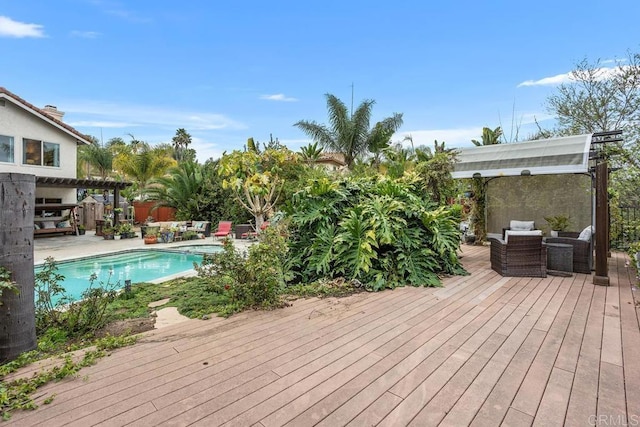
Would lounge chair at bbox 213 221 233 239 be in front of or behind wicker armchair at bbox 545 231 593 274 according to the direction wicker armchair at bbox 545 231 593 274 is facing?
in front

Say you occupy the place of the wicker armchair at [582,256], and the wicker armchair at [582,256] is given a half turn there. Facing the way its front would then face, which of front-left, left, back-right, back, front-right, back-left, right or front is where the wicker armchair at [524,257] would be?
back-right

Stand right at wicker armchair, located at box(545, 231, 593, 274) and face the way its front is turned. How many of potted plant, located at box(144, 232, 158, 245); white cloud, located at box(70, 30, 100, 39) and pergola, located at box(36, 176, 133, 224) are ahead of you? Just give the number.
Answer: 3

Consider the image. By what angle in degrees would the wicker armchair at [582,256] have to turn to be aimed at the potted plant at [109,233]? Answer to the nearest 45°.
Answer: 0° — it already faces it

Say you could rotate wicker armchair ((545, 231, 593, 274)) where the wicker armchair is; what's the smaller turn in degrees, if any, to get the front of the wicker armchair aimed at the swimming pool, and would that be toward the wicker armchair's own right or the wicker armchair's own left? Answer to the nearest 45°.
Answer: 0° — it already faces it

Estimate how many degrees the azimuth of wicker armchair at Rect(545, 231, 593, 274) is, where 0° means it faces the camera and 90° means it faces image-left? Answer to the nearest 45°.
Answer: approximately 90°

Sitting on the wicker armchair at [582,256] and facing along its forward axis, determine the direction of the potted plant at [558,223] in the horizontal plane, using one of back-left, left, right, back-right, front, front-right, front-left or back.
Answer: right

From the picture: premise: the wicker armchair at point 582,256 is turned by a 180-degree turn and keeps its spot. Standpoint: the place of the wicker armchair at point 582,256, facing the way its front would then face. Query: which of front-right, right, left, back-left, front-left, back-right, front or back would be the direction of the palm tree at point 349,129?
back-left
